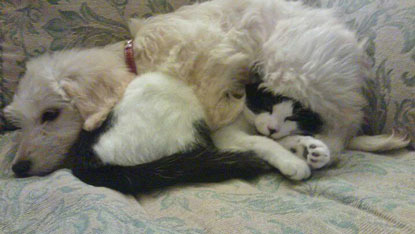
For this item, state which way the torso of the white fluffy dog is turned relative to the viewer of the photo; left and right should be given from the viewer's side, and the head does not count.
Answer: facing to the left of the viewer

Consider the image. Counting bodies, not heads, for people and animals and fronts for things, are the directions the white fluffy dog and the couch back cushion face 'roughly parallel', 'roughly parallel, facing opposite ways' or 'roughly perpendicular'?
roughly perpendicular

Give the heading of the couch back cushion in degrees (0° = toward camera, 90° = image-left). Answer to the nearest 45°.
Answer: approximately 0°
